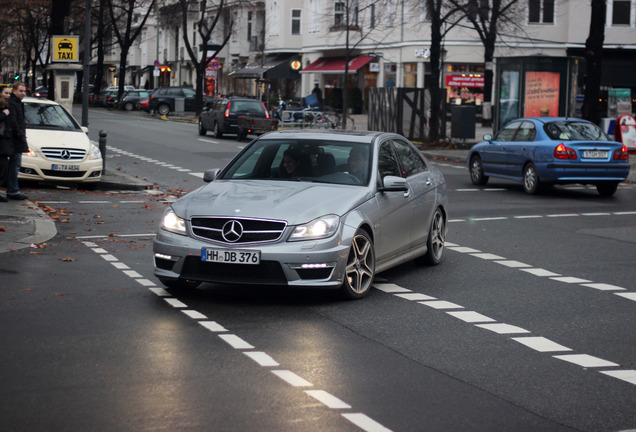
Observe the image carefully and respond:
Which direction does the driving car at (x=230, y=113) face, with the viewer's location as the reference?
facing away from the viewer and to the left of the viewer

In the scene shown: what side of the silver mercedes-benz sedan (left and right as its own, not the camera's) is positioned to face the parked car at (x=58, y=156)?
right

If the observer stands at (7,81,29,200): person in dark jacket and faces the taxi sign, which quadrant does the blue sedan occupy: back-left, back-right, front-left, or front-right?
front-right

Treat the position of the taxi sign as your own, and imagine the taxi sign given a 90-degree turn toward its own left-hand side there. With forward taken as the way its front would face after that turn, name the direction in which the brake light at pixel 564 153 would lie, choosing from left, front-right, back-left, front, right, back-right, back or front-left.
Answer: front-right

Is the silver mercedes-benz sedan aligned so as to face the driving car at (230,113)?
no

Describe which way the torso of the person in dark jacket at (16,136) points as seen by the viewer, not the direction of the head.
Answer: to the viewer's right

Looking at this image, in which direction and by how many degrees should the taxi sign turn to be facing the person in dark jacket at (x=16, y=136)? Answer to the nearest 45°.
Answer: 0° — it already faces them

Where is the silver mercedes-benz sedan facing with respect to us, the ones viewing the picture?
facing the viewer and to the left of the viewer

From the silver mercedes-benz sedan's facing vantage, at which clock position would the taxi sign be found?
The taxi sign is roughly at 4 o'clock from the silver mercedes-benz sedan.

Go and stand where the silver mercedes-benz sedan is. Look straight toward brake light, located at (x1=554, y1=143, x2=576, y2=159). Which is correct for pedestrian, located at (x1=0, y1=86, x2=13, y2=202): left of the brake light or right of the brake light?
left

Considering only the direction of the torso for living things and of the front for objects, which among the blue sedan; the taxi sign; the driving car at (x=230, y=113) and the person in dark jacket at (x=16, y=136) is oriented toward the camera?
the taxi sign

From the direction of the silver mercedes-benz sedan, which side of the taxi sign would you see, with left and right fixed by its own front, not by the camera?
front

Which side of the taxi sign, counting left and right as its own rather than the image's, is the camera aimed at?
front

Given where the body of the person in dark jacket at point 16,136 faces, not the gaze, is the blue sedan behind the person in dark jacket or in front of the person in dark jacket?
in front

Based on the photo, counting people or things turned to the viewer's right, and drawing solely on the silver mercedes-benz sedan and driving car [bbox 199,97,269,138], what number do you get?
0

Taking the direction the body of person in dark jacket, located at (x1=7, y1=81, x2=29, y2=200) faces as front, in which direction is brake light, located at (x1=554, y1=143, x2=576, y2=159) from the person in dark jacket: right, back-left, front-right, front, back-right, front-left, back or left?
front

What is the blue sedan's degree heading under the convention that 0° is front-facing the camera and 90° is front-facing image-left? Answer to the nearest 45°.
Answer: approximately 135°
